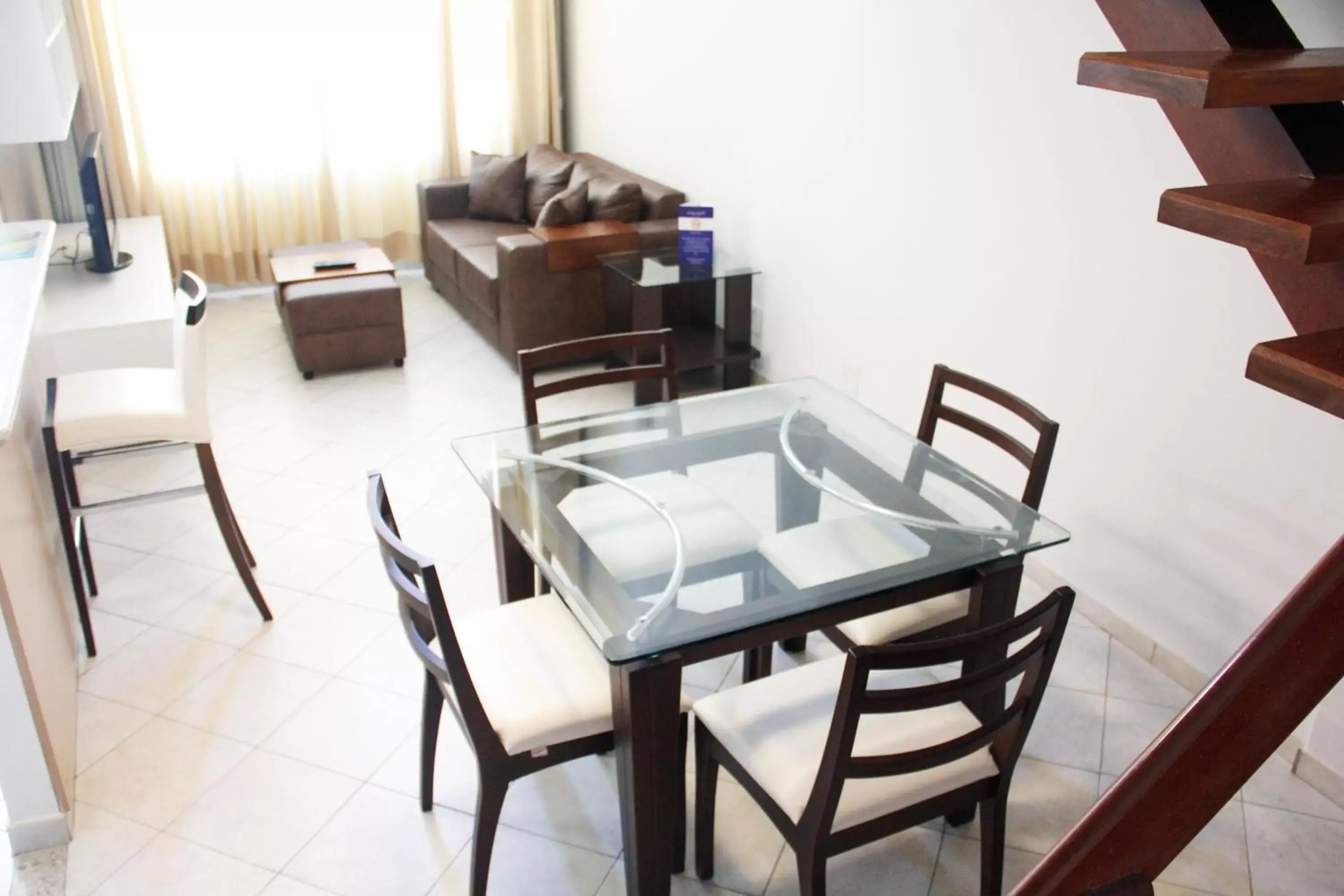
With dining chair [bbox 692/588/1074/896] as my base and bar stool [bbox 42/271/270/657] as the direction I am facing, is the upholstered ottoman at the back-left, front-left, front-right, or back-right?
front-right

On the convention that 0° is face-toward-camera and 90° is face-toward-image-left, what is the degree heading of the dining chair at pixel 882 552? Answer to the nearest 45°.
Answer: approximately 45°

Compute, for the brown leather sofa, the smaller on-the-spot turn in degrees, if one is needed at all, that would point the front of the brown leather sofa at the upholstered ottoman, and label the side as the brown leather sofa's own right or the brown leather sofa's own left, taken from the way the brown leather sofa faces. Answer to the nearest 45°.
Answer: approximately 45° to the brown leather sofa's own right

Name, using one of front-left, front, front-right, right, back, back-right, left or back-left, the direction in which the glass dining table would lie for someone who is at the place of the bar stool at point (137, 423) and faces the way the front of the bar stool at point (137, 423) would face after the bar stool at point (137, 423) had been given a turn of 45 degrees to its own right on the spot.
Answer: back

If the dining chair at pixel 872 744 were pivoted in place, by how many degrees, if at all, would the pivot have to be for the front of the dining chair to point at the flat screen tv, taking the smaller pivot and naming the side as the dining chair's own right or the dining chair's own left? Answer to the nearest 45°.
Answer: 0° — it already faces it

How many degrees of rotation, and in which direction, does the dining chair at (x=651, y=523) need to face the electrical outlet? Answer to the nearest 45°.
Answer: approximately 90° to its left

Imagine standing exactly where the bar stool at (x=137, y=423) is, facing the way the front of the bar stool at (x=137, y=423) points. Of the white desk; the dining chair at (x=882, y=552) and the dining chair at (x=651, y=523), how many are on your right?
1

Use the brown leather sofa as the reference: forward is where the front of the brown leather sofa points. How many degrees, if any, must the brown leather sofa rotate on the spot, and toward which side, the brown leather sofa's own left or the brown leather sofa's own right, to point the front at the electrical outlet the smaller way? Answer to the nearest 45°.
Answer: approximately 90° to the brown leather sofa's own left

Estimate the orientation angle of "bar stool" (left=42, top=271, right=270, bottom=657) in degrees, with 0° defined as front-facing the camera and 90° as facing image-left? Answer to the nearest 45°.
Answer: approximately 90°

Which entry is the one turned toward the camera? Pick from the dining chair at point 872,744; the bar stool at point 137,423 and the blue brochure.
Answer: the blue brochure

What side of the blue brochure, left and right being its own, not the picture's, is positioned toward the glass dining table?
front

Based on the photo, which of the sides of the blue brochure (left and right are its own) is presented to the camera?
front

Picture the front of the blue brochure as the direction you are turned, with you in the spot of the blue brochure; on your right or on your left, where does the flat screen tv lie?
on your right

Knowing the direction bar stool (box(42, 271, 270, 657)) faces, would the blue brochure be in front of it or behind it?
behind

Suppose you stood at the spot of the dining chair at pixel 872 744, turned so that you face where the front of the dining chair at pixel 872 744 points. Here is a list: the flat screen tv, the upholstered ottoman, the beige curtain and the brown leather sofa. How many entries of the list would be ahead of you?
4

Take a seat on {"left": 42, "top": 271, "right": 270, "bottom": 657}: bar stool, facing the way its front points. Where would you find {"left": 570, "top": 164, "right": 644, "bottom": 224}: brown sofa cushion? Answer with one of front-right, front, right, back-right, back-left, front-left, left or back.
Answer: back-right

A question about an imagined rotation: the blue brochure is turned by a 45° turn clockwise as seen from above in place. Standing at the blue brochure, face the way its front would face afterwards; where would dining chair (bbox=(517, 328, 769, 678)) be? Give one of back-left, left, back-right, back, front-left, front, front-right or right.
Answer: front-left

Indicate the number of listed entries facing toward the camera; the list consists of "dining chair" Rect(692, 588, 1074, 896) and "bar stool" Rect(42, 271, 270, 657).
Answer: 0
